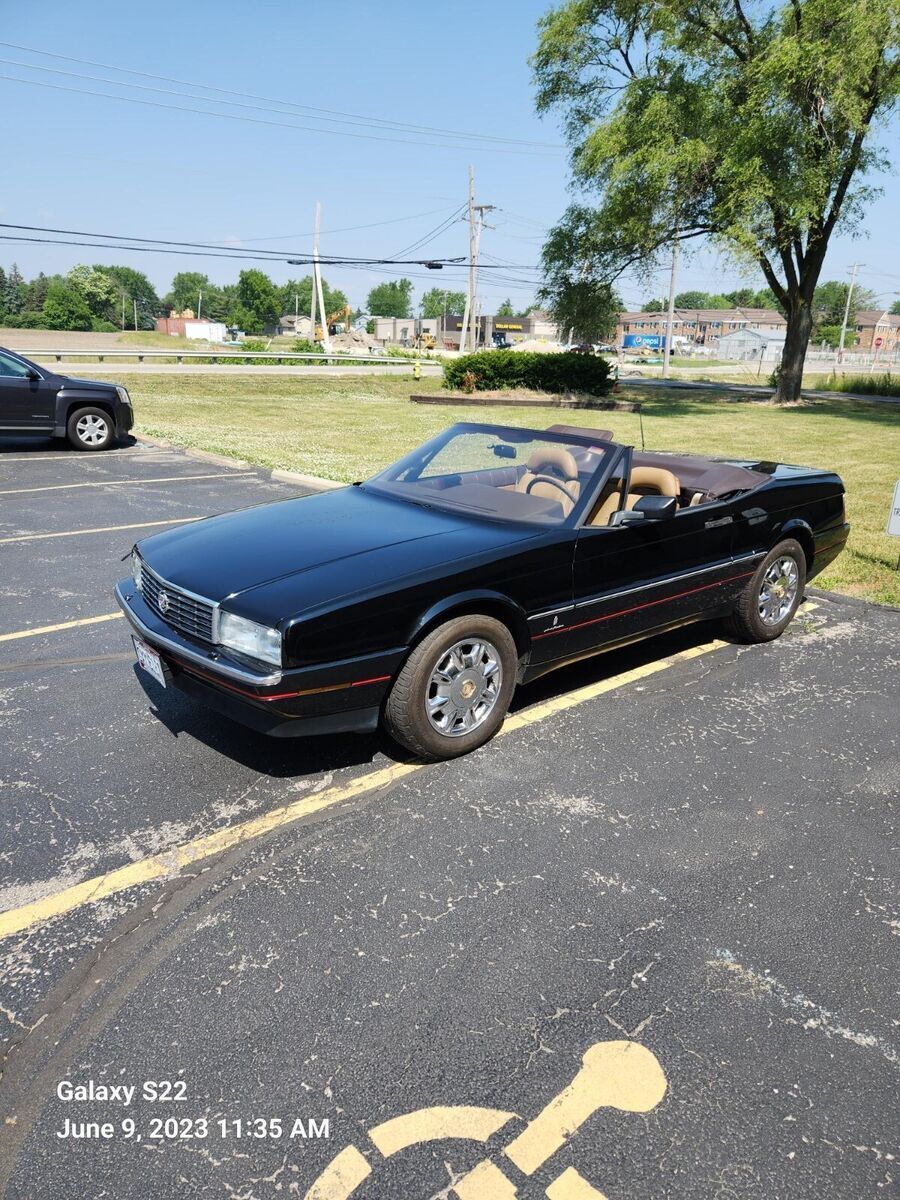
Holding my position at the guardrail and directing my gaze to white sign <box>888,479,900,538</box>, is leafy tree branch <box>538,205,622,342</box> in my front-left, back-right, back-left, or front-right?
front-left

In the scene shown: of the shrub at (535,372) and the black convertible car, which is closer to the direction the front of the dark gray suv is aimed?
the shrub

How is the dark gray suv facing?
to the viewer's right

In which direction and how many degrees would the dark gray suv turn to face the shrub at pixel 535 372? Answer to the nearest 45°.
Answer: approximately 45° to its left

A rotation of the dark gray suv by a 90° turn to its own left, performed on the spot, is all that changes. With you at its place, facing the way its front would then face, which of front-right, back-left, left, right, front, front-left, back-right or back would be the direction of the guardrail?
front

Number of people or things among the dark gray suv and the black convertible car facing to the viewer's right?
1

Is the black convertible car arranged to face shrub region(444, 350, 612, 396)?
no

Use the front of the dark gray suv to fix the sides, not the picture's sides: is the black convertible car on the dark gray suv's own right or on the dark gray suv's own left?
on the dark gray suv's own right

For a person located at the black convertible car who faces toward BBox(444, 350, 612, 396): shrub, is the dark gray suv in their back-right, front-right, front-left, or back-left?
front-left

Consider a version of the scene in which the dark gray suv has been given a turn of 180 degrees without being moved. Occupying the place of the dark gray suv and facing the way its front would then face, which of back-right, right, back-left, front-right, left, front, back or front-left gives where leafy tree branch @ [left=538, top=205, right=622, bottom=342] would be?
back-right

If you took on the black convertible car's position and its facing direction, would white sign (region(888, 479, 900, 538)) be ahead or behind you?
behind

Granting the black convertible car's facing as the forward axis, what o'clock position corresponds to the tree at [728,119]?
The tree is roughly at 5 o'clock from the black convertible car.

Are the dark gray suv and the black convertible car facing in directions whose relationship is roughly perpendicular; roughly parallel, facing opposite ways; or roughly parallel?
roughly parallel, facing opposite ways

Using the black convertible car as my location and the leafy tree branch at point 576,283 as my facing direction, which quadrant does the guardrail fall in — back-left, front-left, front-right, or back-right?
front-left
